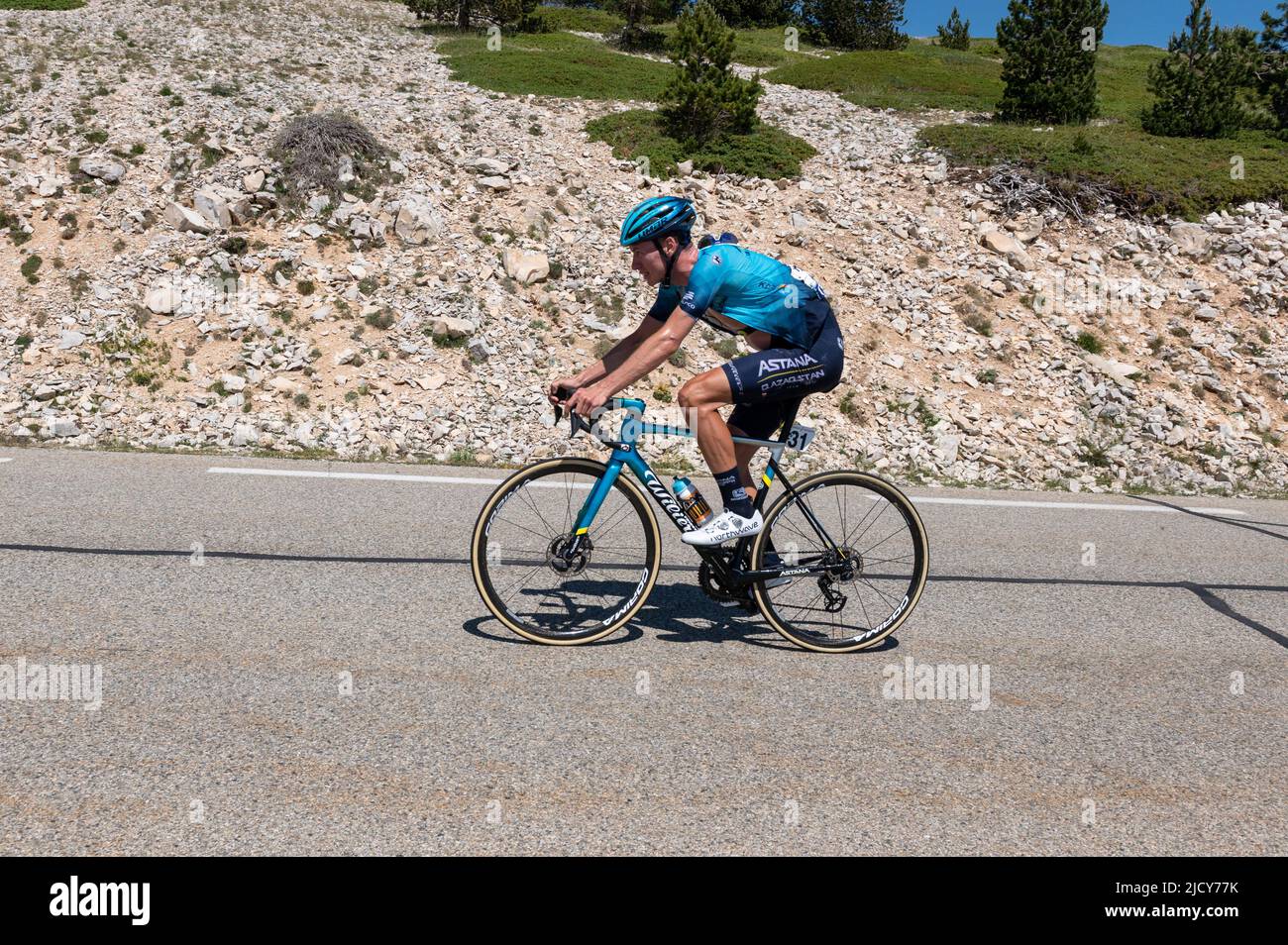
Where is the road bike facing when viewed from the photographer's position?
facing to the left of the viewer

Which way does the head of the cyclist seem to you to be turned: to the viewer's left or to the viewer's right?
to the viewer's left

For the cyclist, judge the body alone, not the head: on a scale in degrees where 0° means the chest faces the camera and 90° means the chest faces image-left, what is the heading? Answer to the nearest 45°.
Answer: approximately 90°

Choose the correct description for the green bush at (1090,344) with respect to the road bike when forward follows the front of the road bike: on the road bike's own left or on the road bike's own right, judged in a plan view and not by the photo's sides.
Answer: on the road bike's own right

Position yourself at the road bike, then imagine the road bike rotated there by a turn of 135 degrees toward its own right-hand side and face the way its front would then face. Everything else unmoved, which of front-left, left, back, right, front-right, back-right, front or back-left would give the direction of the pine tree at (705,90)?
front-left
